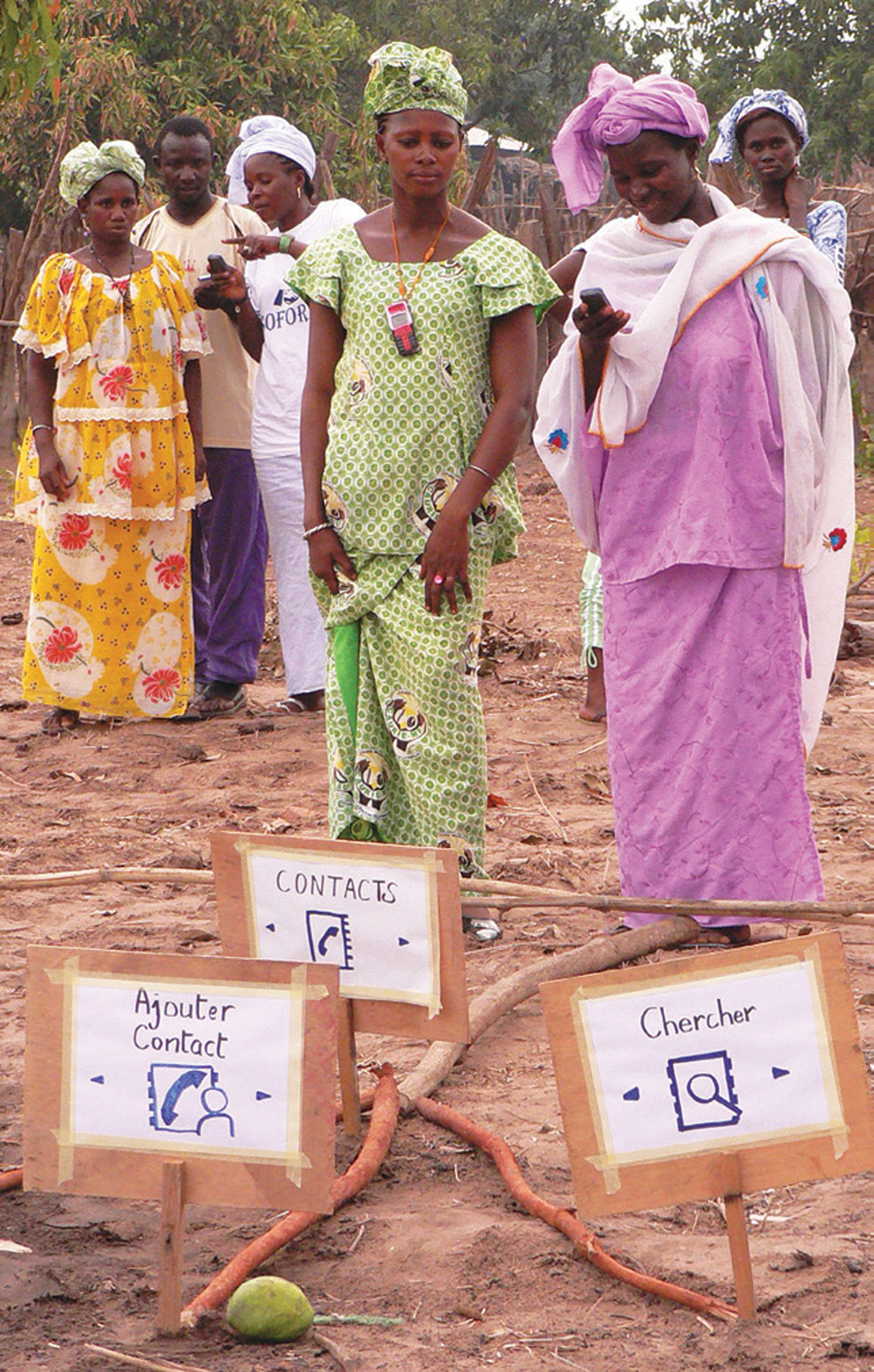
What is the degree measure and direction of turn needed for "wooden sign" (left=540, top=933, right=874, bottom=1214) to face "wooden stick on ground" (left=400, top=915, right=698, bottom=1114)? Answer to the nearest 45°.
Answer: approximately 180°

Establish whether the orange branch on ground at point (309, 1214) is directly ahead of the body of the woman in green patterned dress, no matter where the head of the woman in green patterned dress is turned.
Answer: yes

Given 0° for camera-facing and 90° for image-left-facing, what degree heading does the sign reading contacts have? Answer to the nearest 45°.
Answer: approximately 0°

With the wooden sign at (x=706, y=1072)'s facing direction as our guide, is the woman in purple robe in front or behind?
behind
